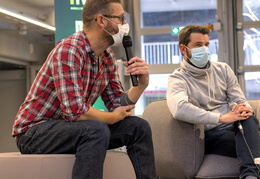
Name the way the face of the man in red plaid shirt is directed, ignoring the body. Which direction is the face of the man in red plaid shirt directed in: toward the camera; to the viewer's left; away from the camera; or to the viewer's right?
to the viewer's right

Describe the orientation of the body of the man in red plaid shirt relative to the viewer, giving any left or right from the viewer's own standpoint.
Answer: facing to the right of the viewer

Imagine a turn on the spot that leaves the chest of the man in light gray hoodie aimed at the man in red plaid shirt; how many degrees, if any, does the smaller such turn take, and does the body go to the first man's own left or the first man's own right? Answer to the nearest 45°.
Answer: approximately 90° to the first man's own right

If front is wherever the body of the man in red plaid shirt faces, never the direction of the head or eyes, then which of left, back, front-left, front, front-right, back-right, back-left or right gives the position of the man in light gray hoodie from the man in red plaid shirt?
front-left

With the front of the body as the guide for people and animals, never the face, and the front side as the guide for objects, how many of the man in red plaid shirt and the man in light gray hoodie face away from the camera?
0
